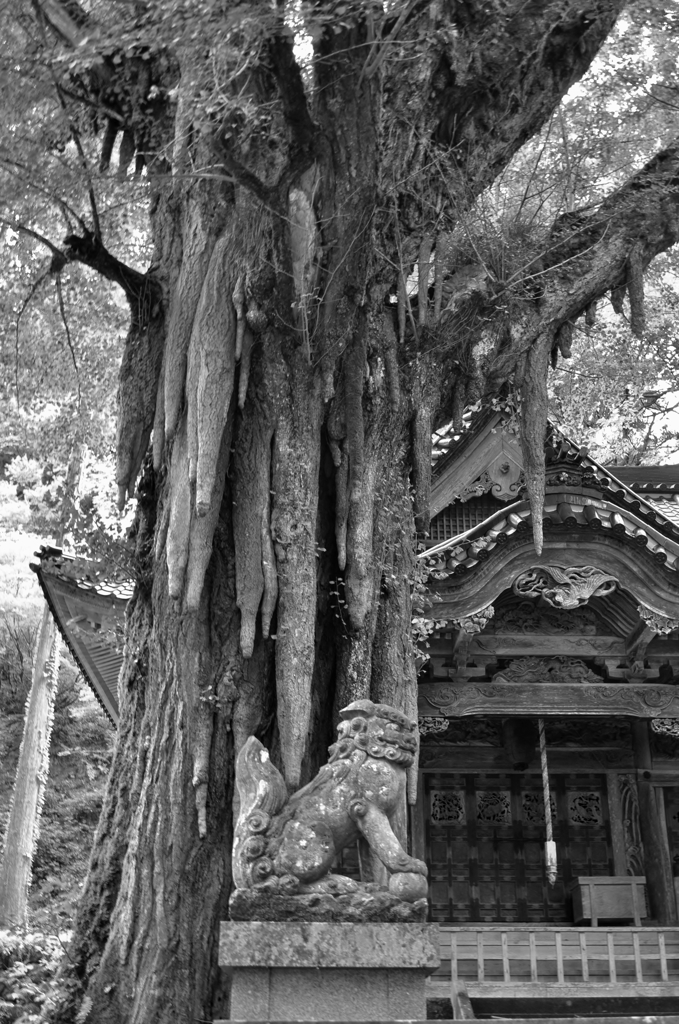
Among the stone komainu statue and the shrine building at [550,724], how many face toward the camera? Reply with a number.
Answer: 1

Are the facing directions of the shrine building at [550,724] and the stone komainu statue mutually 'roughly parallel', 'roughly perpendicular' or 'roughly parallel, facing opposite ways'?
roughly perpendicular

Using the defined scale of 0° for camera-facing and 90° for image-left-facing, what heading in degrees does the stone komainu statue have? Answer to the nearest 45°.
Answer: approximately 270°

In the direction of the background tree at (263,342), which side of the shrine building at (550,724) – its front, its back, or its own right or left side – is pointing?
front

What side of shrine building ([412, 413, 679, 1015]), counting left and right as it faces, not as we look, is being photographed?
front

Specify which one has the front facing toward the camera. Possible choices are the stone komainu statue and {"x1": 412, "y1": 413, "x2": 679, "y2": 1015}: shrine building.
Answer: the shrine building

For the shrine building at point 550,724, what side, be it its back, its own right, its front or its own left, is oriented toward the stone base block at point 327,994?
front
